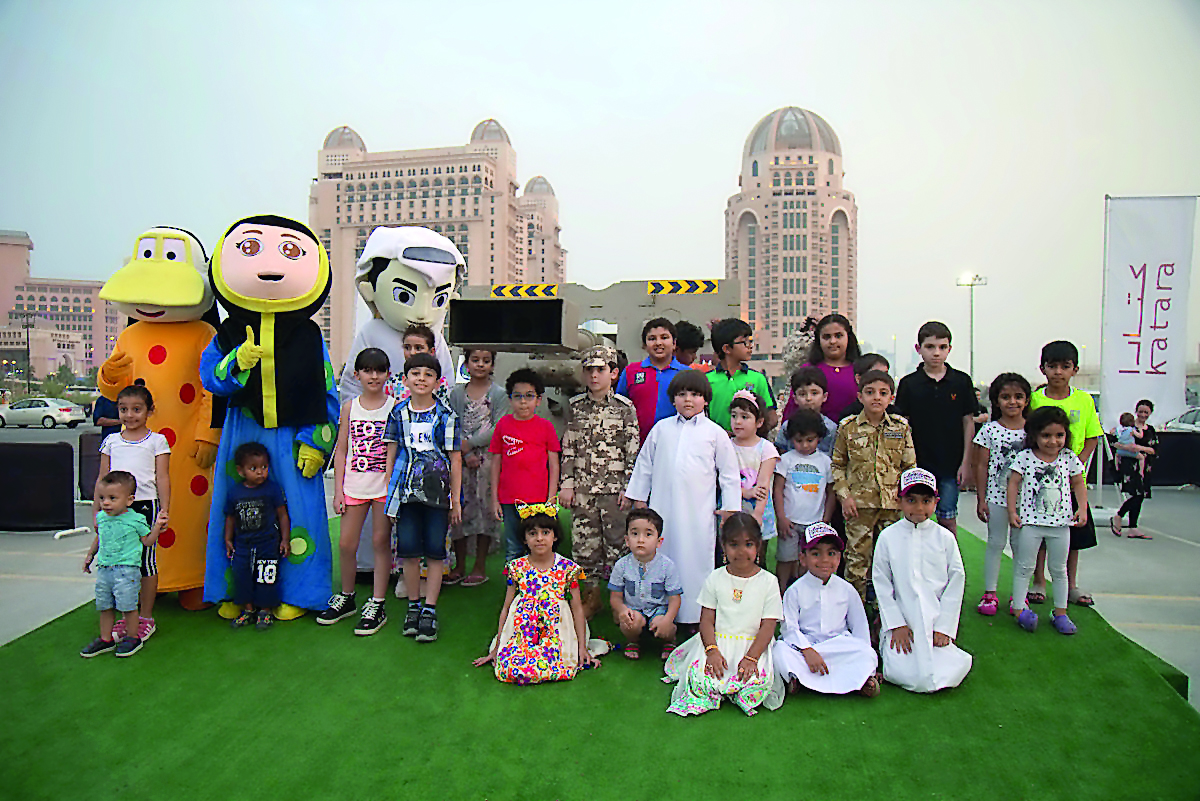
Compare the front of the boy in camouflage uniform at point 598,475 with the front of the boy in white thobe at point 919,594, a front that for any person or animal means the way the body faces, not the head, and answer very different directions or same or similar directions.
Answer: same or similar directions

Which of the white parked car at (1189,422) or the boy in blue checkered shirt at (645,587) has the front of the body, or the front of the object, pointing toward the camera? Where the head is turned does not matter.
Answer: the boy in blue checkered shirt

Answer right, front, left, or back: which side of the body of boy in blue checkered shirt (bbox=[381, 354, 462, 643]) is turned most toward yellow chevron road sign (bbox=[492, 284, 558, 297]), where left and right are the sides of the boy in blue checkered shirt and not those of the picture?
back

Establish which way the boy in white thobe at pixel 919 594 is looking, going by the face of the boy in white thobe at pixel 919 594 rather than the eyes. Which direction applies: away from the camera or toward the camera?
toward the camera

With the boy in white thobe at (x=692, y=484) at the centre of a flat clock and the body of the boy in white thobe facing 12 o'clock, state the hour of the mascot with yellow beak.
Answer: The mascot with yellow beak is roughly at 3 o'clock from the boy in white thobe.

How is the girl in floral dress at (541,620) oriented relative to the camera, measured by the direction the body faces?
toward the camera

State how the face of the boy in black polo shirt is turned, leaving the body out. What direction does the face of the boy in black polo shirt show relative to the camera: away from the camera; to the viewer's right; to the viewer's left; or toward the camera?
toward the camera

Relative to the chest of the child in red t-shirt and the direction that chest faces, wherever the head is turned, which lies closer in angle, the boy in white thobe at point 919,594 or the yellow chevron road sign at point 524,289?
the boy in white thobe

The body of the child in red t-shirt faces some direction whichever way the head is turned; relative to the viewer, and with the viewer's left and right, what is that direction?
facing the viewer

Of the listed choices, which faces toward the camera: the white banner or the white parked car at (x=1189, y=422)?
the white banner

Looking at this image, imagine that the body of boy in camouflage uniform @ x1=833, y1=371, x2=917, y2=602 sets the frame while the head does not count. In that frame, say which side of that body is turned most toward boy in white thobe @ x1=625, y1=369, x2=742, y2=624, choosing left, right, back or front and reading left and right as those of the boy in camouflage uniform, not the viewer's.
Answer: right

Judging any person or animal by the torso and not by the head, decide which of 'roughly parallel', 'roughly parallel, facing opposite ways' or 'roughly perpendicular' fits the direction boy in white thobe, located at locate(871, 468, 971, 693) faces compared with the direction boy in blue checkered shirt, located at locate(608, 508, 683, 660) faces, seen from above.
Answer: roughly parallel

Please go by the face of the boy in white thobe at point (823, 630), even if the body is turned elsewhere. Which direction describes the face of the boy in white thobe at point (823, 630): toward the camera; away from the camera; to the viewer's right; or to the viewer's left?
toward the camera

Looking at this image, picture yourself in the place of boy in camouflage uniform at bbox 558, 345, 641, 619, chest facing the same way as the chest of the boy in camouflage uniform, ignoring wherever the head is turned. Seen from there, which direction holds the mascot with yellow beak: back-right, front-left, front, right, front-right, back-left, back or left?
right

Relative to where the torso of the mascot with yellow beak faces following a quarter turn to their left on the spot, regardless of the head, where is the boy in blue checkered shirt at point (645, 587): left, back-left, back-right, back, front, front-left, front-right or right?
front

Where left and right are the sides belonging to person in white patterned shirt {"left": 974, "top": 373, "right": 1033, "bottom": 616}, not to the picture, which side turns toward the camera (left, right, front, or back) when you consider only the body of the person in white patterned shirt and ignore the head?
front

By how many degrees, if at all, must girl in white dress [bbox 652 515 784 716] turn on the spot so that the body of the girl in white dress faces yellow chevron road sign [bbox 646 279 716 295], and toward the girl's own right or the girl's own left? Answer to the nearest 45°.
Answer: approximately 180°
